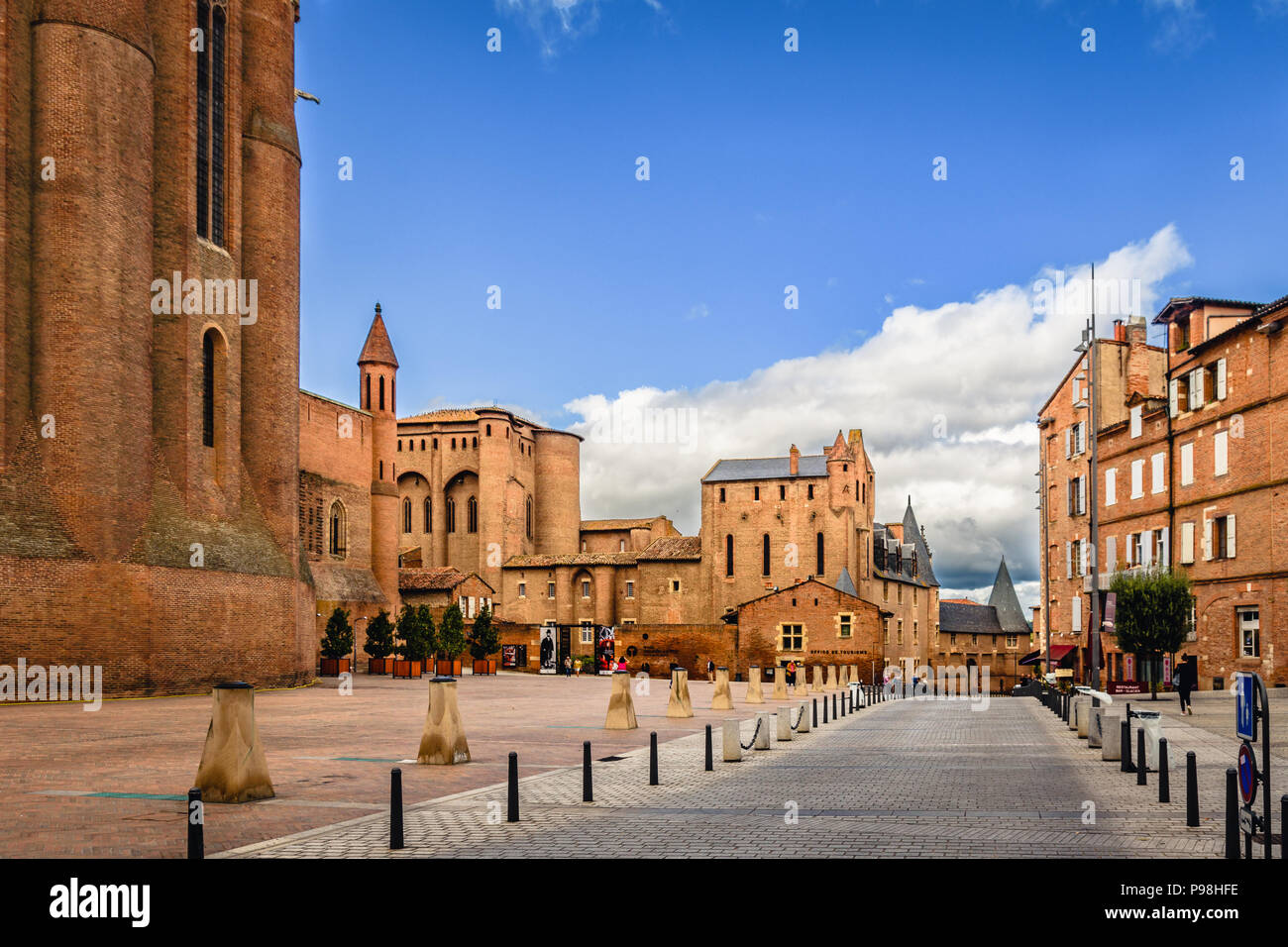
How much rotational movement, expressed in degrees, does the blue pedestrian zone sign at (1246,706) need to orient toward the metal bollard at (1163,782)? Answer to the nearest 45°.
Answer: approximately 135° to its right

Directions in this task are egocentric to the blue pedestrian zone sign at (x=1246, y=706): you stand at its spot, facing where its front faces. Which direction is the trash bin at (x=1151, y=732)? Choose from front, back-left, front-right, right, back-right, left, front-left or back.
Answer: back-right

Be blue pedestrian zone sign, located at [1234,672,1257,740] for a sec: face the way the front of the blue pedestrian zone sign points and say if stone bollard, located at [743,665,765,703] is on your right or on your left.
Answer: on your right

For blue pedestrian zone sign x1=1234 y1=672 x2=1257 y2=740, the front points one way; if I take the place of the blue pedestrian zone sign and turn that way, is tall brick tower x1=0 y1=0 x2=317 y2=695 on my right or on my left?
on my right

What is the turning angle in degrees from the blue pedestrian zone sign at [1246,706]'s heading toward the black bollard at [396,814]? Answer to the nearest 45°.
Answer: approximately 45° to its right

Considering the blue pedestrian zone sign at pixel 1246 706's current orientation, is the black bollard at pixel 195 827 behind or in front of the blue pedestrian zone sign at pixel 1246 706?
in front

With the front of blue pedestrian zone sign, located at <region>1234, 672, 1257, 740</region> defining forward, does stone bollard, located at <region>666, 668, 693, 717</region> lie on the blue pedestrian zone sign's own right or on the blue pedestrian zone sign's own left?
on the blue pedestrian zone sign's own right

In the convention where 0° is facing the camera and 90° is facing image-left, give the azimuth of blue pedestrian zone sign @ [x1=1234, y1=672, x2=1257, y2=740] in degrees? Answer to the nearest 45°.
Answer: approximately 45°

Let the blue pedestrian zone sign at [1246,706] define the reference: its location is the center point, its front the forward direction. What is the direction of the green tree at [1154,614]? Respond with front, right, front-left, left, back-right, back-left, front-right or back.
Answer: back-right
